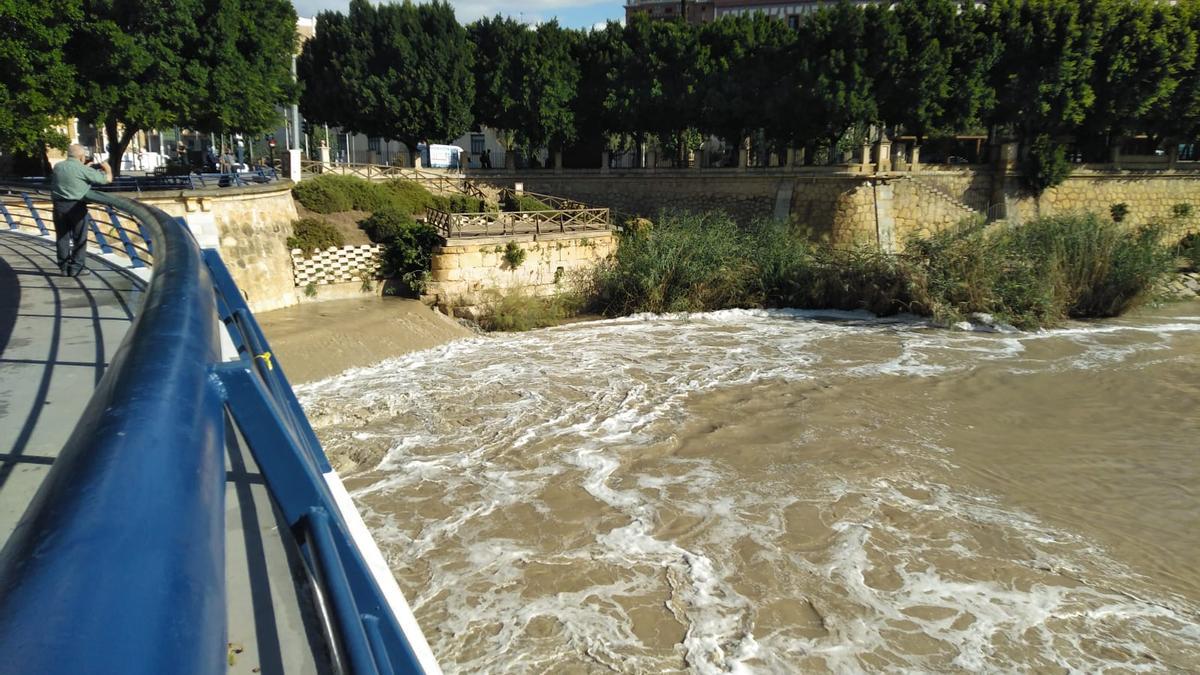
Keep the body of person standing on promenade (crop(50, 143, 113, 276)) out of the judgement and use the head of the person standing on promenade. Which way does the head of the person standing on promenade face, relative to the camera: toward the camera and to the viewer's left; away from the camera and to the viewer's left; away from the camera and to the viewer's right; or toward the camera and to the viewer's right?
away from the camera and to the viewer's right

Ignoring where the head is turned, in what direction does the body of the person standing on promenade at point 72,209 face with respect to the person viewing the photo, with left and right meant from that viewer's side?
facing away from the viewer and to the right of the viewer

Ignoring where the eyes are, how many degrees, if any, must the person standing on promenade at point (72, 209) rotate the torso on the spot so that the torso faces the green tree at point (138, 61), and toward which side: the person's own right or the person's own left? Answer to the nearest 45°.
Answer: approximately 45° to the person's own left

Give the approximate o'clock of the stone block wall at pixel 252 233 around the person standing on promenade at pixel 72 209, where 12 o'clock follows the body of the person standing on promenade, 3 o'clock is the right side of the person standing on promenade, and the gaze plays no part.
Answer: The stone block wall is roughly at 11 o'clock from the person standing on promenade.

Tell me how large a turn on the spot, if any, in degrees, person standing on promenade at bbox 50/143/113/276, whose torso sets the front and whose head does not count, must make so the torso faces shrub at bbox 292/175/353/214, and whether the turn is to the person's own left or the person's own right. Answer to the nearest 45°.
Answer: approximately 45° to the person's own left

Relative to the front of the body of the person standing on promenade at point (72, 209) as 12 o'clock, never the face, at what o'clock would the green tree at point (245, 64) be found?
The green tree is roughly at 11 o'clock from the person standing on promenade.
